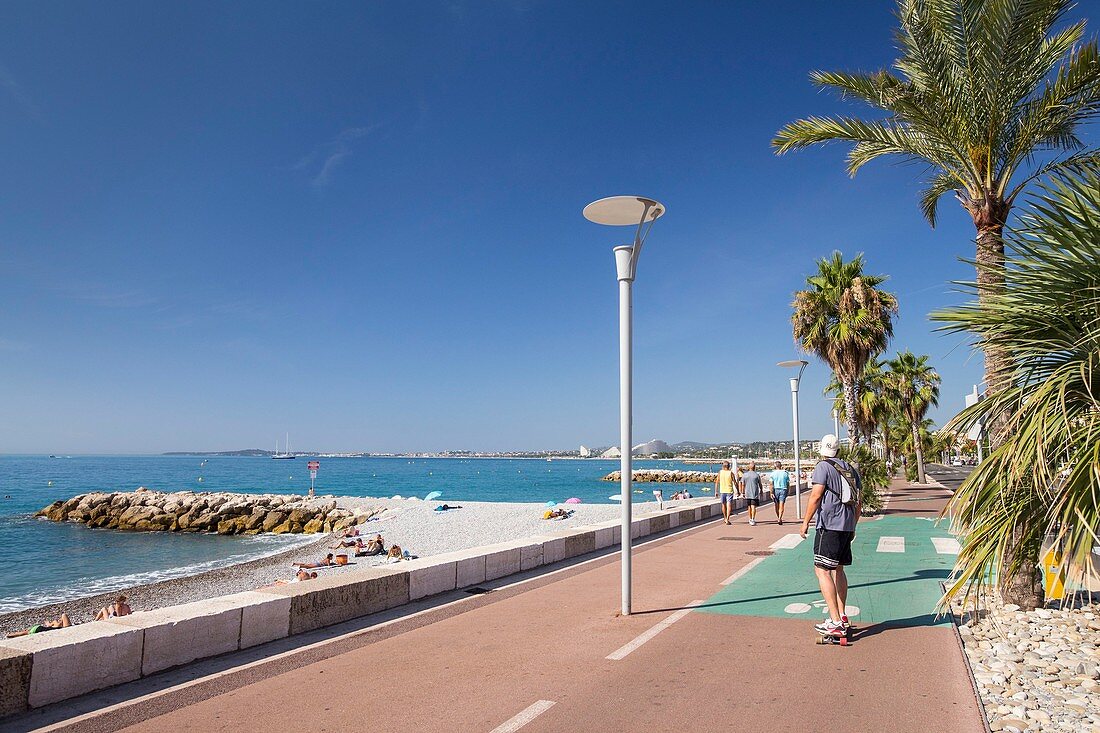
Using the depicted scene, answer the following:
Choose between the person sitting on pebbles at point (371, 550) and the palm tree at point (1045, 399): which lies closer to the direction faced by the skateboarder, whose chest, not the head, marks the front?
the person sitting on pebbles

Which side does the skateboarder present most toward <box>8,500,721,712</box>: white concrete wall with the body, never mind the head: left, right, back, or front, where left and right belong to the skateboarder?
left

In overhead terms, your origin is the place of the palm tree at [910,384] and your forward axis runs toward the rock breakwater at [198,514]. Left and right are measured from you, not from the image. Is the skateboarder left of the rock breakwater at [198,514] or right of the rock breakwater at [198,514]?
left

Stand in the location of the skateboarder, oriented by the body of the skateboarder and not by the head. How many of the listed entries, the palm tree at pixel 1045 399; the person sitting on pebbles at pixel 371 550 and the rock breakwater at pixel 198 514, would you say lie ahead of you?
2
